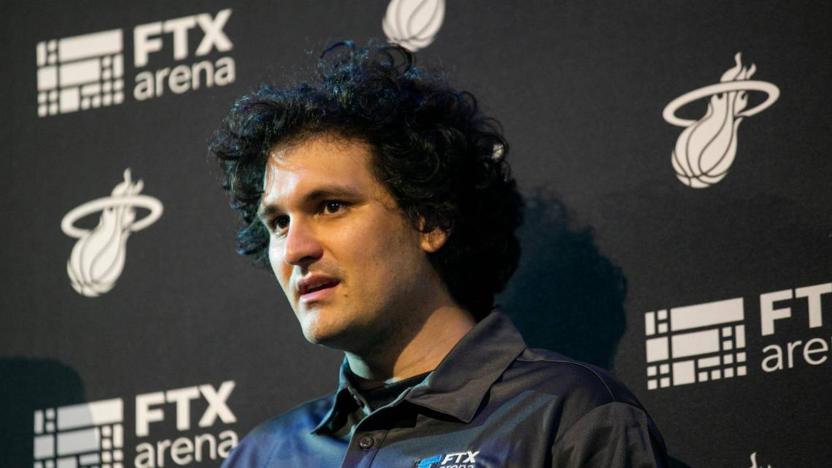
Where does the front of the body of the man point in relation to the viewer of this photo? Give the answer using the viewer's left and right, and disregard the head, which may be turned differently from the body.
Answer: facing the viewer and to the left of the viewer

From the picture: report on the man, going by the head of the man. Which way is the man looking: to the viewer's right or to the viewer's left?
to the viewer's left
